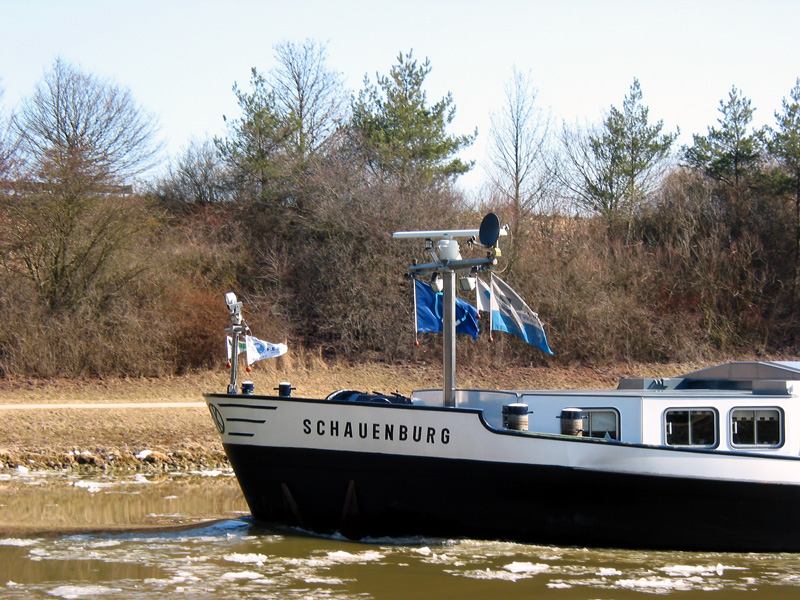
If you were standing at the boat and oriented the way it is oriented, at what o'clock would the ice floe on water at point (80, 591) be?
The ice floe on water is roughly at 11 o'clock from the boat.

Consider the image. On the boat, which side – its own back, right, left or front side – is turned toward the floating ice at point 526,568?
left

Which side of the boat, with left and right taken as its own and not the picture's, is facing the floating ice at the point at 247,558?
front

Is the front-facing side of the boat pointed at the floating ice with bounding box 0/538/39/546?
yes

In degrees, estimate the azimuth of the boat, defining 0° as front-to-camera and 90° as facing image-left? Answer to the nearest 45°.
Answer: approximately 90°

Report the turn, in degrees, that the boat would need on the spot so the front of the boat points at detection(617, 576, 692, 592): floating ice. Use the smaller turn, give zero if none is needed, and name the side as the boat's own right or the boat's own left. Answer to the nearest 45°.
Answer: approximately 135° to the boat's own left

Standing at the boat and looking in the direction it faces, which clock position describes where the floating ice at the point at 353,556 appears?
The floating ice is roughly at 11 o'clock from the boat.
